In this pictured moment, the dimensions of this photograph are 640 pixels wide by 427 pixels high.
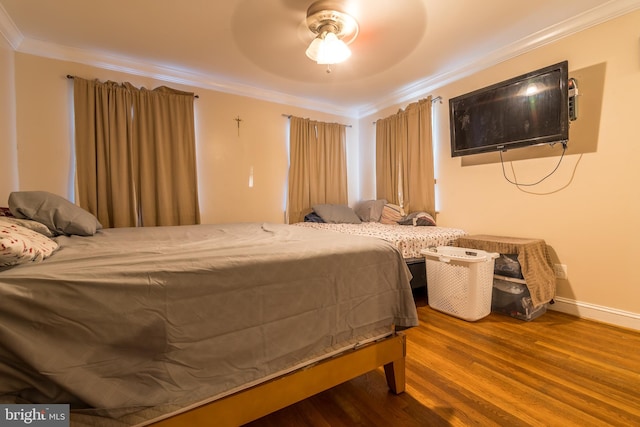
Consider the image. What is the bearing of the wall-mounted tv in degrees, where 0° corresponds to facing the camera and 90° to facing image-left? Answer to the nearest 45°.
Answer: approximately 45°

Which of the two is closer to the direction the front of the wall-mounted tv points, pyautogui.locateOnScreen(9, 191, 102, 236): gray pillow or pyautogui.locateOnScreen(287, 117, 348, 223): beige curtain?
the gray pillow

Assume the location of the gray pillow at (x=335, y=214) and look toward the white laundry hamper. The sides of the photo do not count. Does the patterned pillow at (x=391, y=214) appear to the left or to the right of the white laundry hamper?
left

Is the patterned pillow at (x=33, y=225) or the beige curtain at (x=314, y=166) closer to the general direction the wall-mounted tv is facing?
the patterned pillow

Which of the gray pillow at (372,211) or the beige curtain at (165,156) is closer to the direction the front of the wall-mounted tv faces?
the beige curtain

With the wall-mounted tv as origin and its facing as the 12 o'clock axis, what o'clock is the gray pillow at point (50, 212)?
The gray pillow is roughly at 12 o'clock from the wall-mounted tv.
